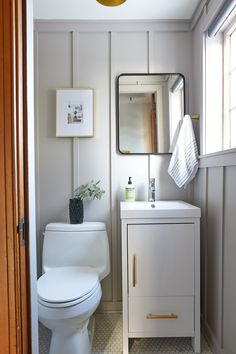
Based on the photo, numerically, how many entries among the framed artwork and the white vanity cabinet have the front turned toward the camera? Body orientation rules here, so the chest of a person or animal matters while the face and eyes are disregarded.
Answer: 2

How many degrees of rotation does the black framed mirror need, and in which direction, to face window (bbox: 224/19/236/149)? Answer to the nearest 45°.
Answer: approximately 45° to its left

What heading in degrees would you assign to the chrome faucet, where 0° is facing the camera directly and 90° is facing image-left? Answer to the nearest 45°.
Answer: approximately 0°

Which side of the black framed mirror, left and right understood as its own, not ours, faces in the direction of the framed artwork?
right
